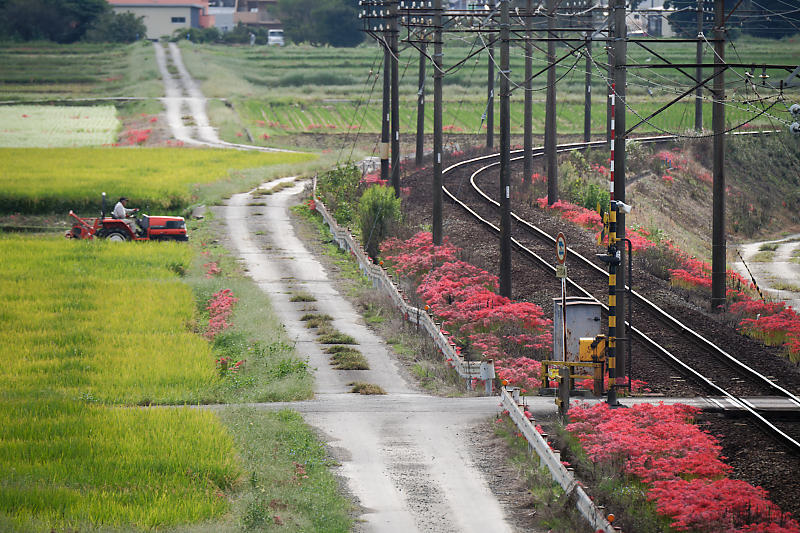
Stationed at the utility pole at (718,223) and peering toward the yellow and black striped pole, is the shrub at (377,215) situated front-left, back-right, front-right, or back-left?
back-right

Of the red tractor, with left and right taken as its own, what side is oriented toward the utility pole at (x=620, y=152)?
right

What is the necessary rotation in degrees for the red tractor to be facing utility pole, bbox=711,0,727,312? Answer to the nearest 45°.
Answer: approximately 45° to its right

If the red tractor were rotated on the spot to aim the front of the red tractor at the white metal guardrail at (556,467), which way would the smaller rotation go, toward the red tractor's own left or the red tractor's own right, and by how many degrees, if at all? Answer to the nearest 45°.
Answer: approximately 90° to the red tractor's own right

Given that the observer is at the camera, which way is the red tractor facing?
facing to the right of the viewer

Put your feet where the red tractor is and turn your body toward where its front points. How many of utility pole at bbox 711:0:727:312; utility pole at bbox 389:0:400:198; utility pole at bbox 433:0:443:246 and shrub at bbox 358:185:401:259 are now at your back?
0

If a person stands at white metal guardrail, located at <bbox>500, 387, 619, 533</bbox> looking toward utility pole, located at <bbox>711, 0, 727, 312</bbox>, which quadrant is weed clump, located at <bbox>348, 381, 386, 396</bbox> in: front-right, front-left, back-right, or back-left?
front-left

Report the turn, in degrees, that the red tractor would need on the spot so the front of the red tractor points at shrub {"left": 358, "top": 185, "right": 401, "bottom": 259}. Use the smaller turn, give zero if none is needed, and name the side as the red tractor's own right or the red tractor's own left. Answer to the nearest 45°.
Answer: approximately 45° to the red tractor's own right

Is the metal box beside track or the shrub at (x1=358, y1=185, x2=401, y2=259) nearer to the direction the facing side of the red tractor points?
the shrub

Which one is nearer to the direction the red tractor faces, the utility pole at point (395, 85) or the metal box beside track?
the utility pole
